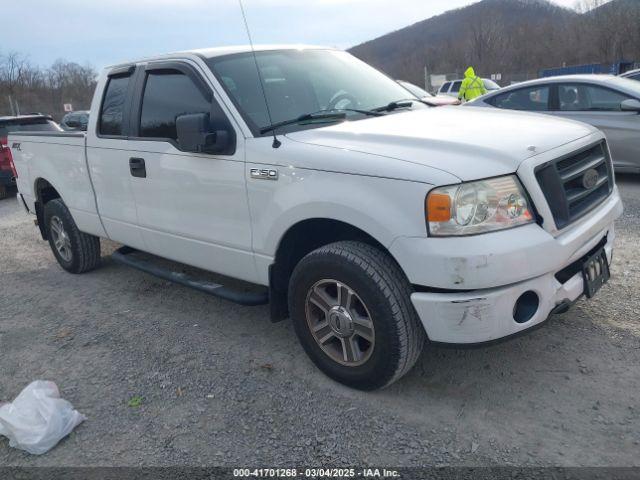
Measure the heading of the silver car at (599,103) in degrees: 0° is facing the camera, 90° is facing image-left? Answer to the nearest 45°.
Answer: approximately 270°

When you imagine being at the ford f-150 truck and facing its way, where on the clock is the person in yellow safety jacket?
The person in yellow safety jacket is roughly at 8 o'clock from the ford f-150 truck.

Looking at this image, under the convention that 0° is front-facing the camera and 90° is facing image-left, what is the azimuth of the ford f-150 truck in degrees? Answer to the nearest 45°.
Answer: approximately 315°

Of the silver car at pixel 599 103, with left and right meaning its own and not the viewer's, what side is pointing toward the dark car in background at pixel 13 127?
back

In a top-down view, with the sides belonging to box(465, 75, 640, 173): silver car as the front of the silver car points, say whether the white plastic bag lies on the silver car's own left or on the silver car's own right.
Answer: on the silver car's own right

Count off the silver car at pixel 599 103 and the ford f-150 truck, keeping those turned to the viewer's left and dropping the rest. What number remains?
0
